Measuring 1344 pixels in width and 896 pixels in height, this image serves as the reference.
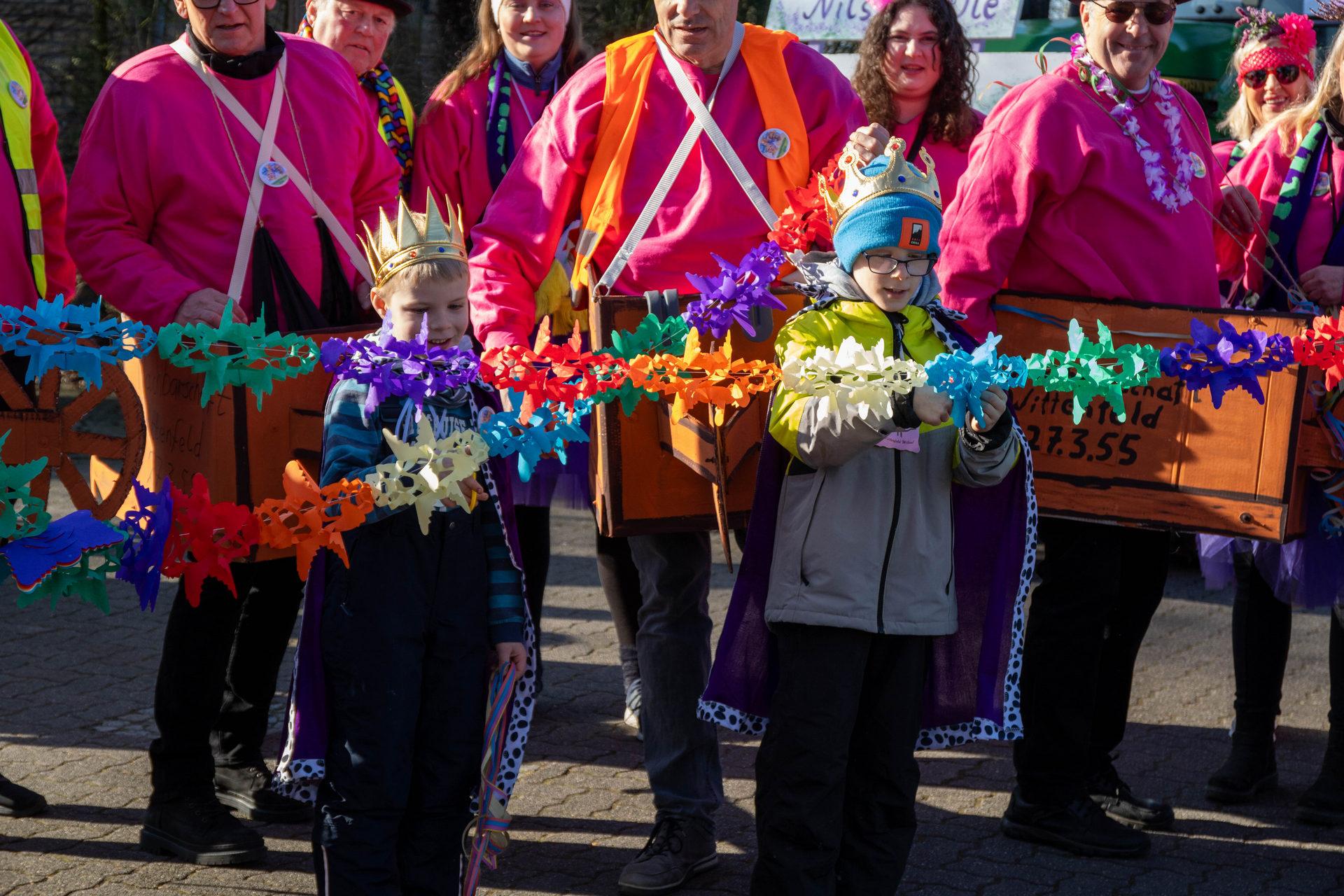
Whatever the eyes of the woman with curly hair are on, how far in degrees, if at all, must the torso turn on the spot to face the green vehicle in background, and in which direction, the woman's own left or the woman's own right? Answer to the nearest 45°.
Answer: approximately 180°

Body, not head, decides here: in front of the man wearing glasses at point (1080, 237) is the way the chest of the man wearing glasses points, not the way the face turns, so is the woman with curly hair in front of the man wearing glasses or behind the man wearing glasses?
behind

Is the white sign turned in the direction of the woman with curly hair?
yes

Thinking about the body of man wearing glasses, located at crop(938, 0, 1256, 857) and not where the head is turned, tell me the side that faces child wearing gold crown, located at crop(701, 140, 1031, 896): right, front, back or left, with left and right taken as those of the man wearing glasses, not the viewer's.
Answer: right

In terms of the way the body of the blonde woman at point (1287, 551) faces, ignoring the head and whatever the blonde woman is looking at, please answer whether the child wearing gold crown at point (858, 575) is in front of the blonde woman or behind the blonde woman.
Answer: in front

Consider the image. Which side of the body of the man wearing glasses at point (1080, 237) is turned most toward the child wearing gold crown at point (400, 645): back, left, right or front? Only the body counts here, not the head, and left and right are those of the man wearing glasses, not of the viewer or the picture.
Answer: right

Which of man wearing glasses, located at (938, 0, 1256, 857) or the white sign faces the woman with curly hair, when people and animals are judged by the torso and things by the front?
the white sign

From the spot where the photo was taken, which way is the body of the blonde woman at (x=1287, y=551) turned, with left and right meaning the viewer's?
facing the viewer and to the left of the viewer

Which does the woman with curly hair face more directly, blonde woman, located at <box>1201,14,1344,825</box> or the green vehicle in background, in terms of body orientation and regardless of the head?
the blonde woman

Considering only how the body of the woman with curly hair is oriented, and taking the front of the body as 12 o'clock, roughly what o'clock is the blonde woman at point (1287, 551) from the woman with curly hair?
The blonde woman is roughly at 10 o'clock from the woman with curly hair.

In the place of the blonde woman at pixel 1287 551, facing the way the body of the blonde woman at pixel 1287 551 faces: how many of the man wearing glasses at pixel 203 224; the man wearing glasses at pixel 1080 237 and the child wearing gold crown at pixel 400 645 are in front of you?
3

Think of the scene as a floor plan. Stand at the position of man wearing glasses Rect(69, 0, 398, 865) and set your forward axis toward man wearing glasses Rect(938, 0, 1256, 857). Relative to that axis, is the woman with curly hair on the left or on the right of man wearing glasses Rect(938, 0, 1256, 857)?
left

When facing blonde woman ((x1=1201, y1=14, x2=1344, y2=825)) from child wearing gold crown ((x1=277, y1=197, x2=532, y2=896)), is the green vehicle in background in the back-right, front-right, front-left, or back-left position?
front-left

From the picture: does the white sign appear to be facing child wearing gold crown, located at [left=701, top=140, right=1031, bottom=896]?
yes
